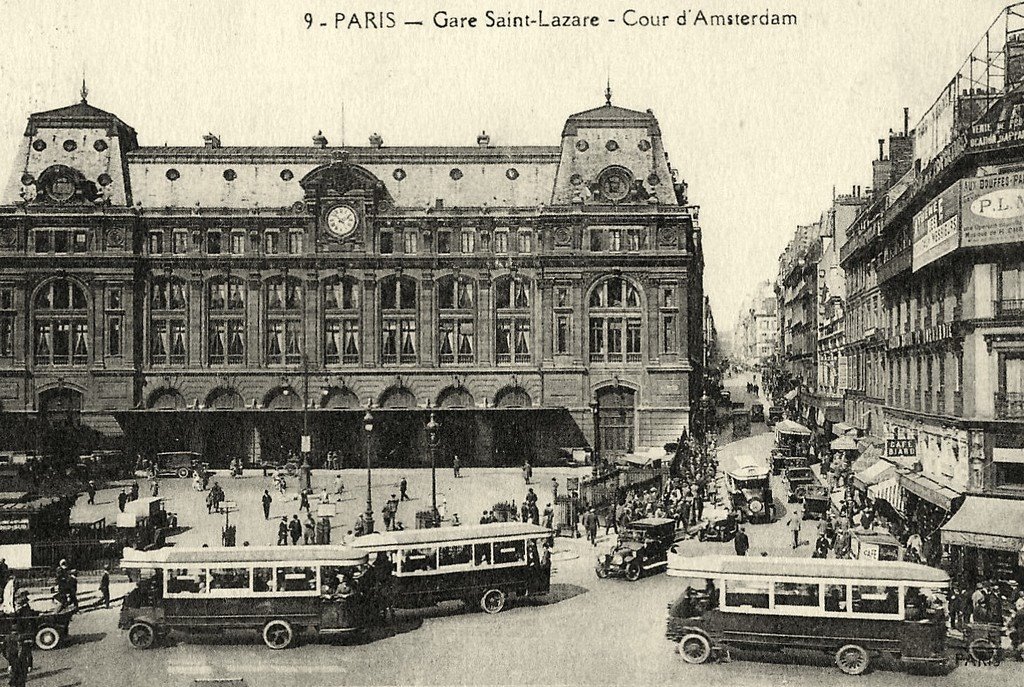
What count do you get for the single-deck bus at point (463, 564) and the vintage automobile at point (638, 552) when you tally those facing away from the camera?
0

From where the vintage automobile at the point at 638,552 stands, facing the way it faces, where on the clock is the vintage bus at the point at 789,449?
the vintage bus at the point at 789,449 is roughly at 5 o'clock from the vintage automobile at the point at 638,552.

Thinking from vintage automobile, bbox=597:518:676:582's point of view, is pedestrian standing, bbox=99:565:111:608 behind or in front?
in front

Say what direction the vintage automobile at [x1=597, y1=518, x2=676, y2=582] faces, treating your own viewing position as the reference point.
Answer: facing the viewer and to the left of the viewer

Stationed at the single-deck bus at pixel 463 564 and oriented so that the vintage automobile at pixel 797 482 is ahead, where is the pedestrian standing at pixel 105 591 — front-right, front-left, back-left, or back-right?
back-left

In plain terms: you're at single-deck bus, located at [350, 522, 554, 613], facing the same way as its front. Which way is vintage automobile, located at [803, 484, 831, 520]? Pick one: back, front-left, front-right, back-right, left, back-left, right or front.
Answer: back-right

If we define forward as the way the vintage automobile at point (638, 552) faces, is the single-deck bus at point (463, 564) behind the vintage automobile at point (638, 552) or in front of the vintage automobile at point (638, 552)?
in front

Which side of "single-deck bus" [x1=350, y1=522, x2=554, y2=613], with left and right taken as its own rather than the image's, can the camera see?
left
